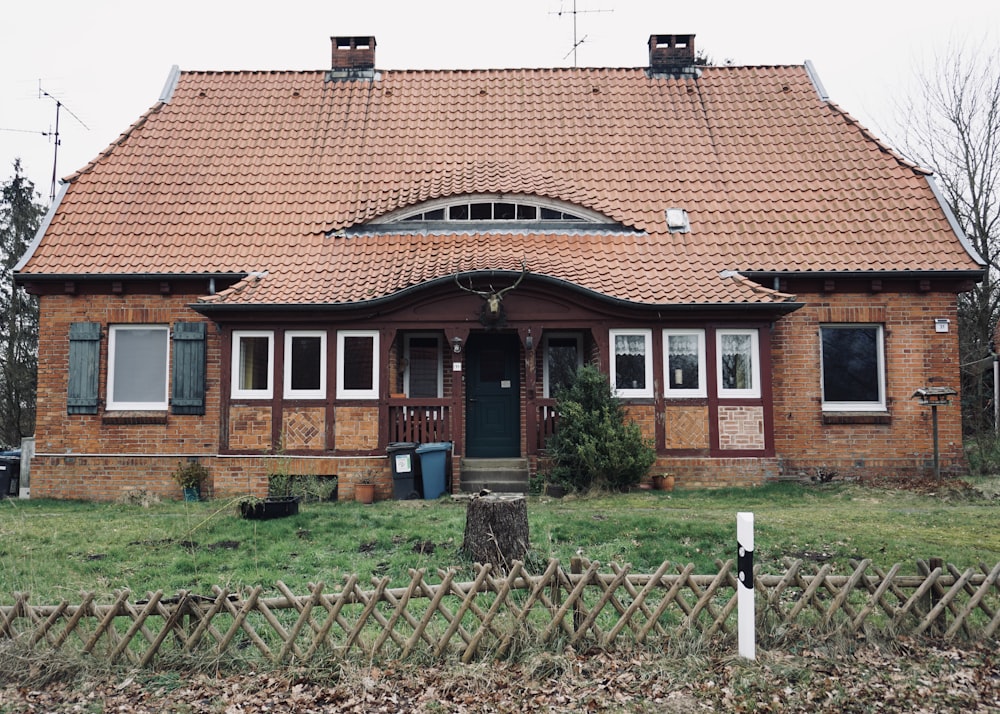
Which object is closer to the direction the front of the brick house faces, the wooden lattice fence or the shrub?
the wooden lattice fence

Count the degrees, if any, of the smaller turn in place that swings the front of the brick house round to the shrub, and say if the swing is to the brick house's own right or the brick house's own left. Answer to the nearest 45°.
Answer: approximately 45° to the brick house's own left

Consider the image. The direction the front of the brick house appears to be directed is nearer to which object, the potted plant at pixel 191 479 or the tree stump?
the tree stump

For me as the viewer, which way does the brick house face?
facing the viewer

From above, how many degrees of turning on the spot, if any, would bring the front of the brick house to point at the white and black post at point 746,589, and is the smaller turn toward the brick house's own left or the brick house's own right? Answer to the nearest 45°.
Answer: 0° — it already faces it

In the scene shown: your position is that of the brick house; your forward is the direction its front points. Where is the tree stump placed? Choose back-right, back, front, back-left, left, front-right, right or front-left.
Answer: front

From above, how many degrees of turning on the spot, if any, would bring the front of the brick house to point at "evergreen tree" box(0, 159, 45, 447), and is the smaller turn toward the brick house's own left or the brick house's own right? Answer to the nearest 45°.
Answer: approximately 135° to the brick house's own right

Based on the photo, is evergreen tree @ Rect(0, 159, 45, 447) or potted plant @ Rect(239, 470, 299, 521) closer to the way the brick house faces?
the potted plant

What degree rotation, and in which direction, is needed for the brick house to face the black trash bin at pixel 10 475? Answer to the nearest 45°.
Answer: approximately 90° to its right

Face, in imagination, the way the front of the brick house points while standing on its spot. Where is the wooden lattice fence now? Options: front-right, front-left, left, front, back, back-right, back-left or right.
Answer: front

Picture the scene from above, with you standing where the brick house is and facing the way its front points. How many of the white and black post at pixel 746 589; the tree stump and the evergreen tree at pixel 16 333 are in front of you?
2

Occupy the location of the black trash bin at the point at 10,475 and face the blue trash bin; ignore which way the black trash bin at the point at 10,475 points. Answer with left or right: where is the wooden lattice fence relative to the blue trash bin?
right

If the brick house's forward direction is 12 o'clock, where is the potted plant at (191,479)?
The potted plant is roughly at 3 o'clock from the brick house.
